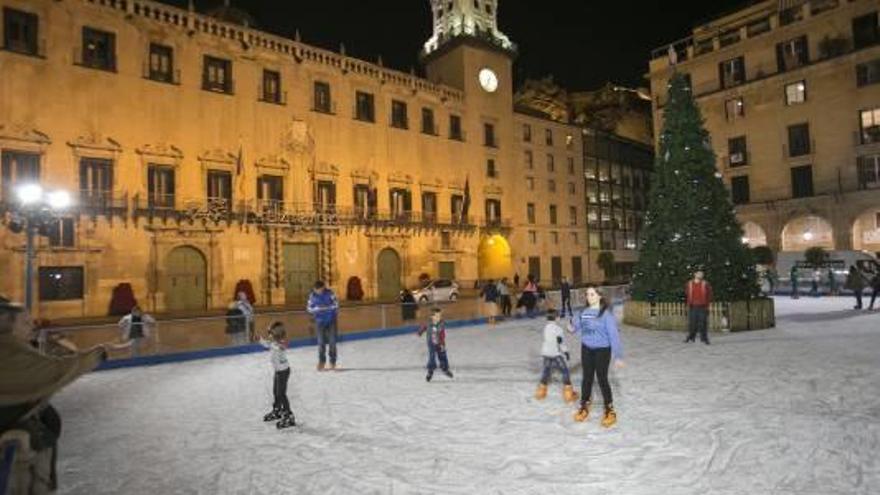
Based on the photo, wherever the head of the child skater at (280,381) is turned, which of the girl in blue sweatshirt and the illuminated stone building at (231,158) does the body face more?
the illuminated stone building

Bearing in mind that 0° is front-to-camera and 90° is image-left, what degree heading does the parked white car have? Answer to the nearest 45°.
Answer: approximately 45°

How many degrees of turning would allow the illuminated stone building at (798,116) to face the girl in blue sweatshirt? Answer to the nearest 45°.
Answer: approximately 45° to its left

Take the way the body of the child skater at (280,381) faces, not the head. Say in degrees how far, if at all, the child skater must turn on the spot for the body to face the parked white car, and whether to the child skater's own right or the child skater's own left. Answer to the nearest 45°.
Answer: approximately 90° to the child skater's own right

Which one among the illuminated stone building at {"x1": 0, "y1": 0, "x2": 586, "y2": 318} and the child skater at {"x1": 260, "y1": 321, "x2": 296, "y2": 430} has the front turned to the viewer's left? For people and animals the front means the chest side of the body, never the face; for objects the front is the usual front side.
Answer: the child skater

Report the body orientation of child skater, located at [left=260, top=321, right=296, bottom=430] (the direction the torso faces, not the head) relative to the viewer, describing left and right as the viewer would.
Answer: facing to the left of the viewer

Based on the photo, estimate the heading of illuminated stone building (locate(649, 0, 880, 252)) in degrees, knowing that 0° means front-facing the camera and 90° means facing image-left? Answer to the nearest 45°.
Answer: approximately 45°

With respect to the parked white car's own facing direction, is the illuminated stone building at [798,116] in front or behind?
behind
